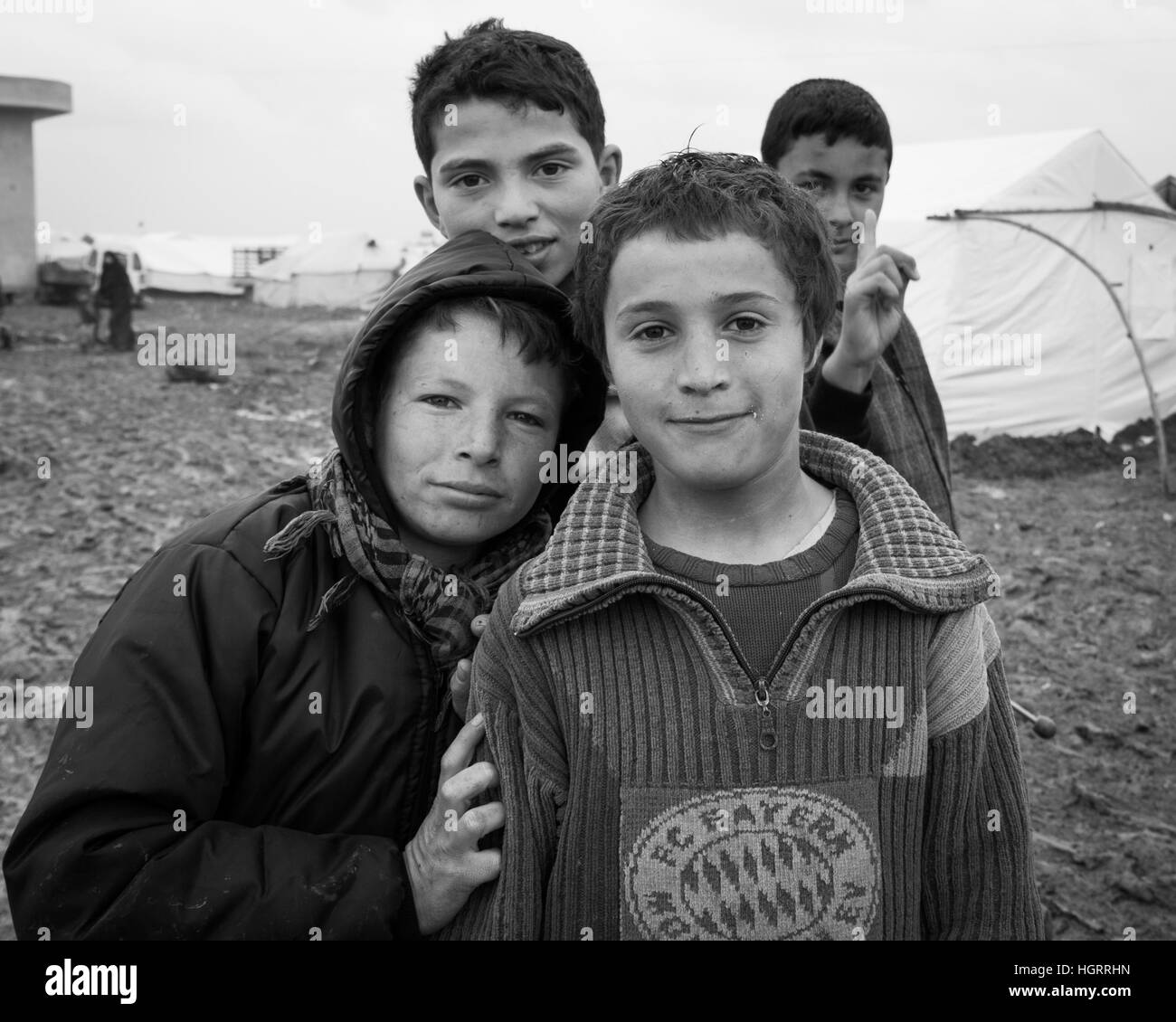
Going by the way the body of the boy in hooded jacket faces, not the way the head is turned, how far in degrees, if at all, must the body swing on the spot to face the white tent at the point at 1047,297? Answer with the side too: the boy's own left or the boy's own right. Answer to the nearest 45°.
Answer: approximately 90° to the boy's own left

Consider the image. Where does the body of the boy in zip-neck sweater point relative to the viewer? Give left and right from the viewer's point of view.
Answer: facing the viewer

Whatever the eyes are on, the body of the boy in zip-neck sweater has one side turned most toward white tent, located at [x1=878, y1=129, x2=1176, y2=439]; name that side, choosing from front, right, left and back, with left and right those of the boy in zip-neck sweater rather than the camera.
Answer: back

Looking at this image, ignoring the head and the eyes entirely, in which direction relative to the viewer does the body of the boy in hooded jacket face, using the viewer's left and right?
facing the viewer and to the right of the viewer

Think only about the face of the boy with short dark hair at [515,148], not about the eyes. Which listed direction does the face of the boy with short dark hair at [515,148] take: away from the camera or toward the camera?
toward the camera

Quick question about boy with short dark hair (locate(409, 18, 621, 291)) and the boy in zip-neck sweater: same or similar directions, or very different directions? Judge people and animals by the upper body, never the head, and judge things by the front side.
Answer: same or similar directions

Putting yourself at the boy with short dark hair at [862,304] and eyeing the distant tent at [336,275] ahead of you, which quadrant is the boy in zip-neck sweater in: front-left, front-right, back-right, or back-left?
back-left

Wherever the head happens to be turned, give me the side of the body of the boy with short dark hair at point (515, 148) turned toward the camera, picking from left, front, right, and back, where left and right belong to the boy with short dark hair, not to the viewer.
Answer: front

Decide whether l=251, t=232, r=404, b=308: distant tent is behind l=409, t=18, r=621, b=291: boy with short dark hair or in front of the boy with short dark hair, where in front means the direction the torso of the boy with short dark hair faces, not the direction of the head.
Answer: behind

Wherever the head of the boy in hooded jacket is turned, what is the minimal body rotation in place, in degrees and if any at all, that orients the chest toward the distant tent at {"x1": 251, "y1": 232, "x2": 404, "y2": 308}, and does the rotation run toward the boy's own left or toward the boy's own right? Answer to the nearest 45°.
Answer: approximately 135° to the boy's own left

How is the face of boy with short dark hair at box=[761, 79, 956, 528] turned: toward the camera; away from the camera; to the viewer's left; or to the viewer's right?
toward the camera

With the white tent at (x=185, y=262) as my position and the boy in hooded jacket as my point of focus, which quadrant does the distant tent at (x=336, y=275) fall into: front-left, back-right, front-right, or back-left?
front-left
